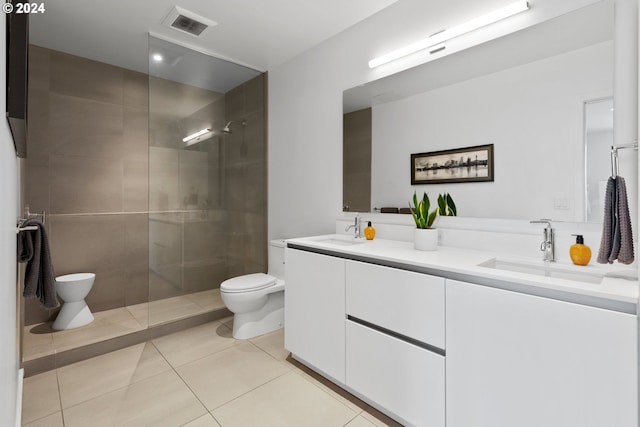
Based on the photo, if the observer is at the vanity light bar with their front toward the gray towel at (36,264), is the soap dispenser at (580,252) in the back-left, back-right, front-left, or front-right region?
back-left

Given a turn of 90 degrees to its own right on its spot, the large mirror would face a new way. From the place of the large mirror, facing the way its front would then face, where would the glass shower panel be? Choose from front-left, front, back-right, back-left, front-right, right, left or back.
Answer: front-left

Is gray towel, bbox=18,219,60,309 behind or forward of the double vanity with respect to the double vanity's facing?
forward

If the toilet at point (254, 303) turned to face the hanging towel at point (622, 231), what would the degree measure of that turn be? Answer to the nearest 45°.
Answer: approximately 90° to its left

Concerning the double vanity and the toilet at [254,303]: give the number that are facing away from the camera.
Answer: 0

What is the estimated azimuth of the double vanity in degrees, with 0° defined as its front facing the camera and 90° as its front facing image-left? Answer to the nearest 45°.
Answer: approximately 45°

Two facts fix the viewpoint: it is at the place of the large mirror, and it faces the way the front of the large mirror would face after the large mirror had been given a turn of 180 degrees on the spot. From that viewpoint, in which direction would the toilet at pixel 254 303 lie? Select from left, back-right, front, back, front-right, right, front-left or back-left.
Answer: back-left

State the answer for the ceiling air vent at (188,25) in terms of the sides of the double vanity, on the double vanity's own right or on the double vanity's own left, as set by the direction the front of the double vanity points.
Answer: on the double vanity's own right

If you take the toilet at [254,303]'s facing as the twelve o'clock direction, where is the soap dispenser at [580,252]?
The soap dispenser is roughly at 9 o'clock from the toilet.

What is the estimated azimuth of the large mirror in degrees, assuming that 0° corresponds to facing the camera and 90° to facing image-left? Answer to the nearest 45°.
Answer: approximately 45°

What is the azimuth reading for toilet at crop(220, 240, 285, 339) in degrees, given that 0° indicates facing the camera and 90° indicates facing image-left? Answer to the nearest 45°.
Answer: approximately 45°
